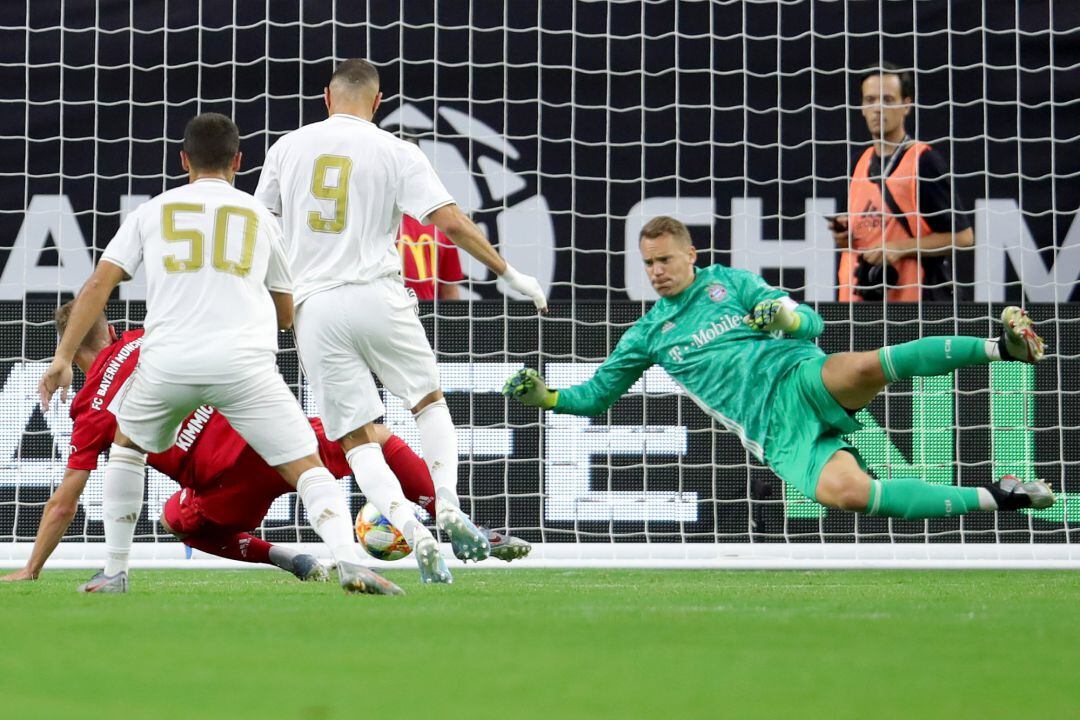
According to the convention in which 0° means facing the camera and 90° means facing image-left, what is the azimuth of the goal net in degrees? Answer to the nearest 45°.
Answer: approximately 0°

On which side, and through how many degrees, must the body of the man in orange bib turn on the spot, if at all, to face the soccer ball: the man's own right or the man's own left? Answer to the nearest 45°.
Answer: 0° — they already face it

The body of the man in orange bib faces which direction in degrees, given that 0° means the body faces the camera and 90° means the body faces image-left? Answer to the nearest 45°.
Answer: approximately 45°
